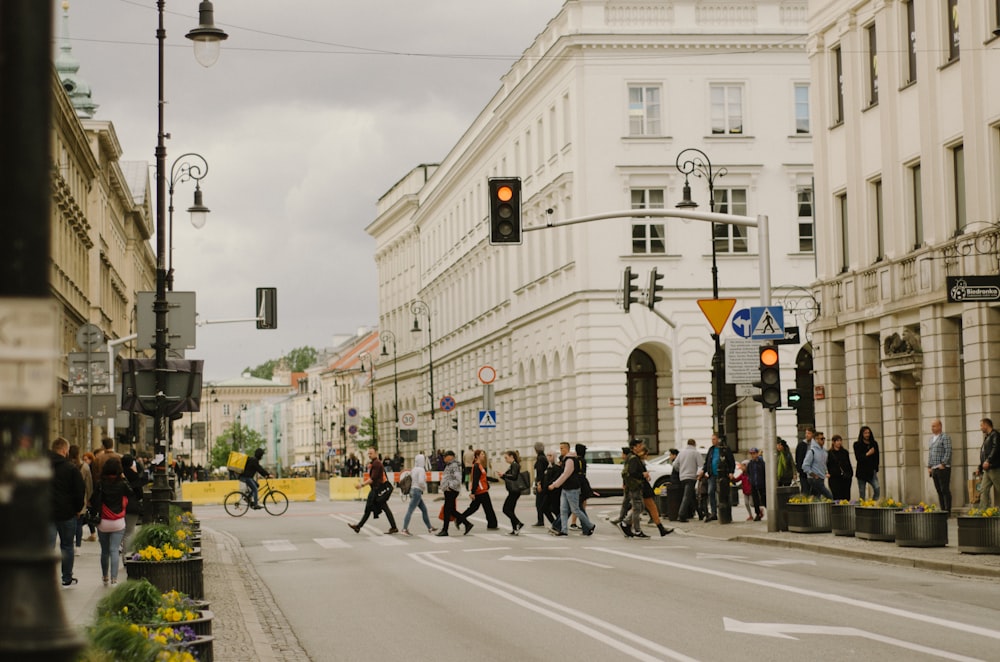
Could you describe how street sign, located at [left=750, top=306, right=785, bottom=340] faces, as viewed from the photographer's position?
facing the viewer

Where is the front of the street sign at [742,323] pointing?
toward the camera

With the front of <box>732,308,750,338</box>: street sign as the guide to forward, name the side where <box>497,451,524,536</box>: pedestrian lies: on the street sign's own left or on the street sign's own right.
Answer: on the street sign's own right

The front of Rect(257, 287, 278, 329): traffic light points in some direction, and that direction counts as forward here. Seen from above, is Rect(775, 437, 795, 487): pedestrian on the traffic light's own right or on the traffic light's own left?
on the traffic light's own right

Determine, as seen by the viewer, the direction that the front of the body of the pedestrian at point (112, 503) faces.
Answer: away from the camera

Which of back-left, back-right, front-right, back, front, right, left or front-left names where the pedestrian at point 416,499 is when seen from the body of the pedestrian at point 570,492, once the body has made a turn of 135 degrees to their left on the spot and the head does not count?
back

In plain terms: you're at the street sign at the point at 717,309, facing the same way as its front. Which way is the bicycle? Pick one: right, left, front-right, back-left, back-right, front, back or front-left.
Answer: back-right

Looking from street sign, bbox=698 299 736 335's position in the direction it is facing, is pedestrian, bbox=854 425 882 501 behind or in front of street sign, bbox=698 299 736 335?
behind

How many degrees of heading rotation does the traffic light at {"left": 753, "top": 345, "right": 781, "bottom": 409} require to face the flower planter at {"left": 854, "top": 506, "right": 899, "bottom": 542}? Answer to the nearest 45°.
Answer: approximately 45° to its left

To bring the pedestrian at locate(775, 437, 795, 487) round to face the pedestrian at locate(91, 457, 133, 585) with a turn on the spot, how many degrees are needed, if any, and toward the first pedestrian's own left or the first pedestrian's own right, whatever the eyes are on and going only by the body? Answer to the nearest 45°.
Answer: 0° — they already face them

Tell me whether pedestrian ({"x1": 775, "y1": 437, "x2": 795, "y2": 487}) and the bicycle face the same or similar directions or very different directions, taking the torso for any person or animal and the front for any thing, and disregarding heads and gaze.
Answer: very different directions
